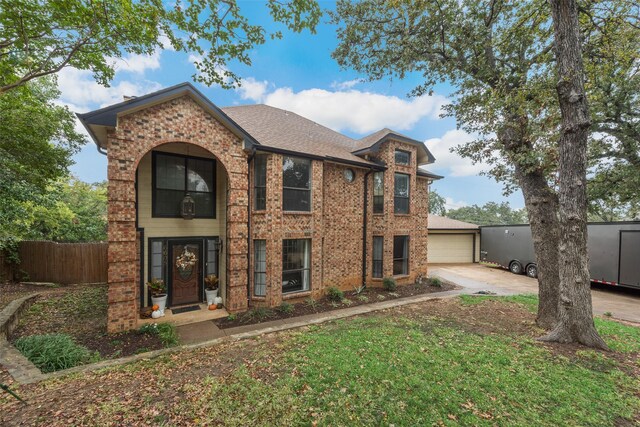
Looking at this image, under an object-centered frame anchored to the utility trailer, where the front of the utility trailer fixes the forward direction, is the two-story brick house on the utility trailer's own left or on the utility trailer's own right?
on the utility trailer's own right

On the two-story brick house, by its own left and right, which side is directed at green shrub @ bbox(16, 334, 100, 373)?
right

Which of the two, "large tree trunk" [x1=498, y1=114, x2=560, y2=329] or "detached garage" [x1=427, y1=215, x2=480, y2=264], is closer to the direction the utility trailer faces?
the large tree trunk

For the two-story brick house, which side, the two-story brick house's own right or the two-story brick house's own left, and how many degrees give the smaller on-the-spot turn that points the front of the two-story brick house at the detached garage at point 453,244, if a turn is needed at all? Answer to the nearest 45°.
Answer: approximately 90° to the two-story brick house's own left

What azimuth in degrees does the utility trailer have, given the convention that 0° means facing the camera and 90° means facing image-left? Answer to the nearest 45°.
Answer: approximately 315°

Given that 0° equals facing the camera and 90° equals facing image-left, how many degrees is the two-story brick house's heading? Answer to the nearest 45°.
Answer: approximately 315°

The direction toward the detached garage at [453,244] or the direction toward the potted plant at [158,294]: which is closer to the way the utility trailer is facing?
the potted plant
